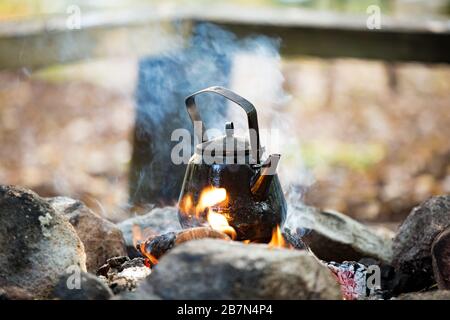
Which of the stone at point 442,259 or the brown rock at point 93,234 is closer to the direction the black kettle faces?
the stone

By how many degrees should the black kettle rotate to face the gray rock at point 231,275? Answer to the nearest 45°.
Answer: approximately 45° to its right

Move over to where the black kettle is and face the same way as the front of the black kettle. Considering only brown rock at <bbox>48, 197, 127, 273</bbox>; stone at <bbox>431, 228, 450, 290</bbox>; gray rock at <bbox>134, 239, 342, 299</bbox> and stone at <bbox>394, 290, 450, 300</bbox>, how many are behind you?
1

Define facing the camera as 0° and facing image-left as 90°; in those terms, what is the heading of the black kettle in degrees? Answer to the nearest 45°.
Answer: approximately 315°

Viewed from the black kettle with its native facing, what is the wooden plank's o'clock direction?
The wooden plank is roughly at 8 o'clock from the black kettle.

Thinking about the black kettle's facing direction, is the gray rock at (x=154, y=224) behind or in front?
behind

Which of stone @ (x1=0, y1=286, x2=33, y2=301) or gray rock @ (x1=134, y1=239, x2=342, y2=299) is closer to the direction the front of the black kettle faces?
the gray rock

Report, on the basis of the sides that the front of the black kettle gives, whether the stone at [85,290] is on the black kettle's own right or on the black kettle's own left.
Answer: on the black kettle's own right

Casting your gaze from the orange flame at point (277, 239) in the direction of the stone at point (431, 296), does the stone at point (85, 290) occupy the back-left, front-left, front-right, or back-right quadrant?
back-right
